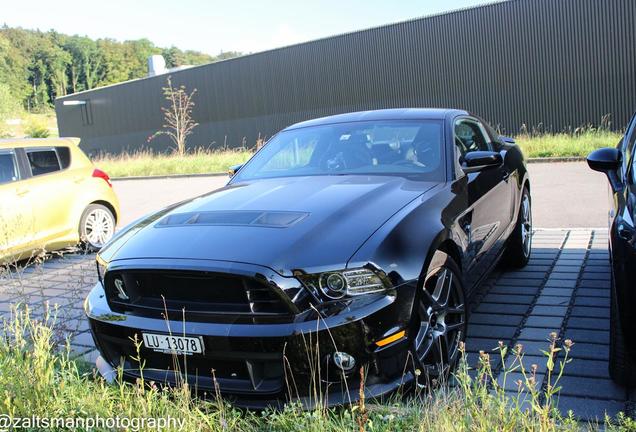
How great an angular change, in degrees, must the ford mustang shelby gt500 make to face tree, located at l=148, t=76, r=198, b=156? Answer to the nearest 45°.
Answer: approximately 135° to its right

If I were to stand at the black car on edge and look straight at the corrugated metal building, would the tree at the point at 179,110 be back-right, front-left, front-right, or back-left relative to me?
front-left

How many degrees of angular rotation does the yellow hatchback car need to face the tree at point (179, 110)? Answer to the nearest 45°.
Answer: approximately 135° to its right

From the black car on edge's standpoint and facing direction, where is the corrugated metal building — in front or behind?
behind

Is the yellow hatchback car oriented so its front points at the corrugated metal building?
no

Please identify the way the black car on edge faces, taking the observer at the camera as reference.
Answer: facing the viewer

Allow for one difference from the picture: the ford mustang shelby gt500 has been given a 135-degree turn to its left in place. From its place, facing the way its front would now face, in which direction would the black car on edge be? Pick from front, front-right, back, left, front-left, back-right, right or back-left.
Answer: front

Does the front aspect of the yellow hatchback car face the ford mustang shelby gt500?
no

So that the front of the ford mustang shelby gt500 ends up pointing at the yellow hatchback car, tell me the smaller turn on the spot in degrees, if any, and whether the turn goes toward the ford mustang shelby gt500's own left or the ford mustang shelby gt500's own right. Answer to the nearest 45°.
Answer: approximately 90° to the ford mustang shelby gt500's own right

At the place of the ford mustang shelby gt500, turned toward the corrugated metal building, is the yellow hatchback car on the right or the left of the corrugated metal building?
left

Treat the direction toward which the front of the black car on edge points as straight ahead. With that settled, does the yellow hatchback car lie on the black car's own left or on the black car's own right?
on the black car's own right
